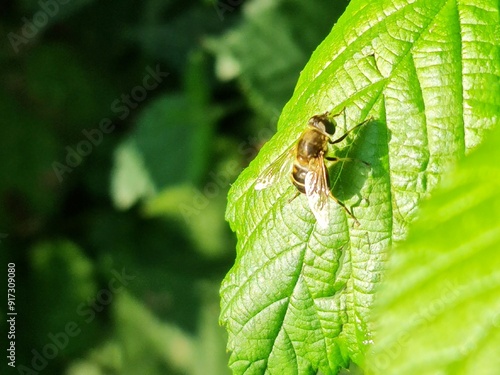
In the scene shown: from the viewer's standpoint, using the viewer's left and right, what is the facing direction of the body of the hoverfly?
facing away from the viewer and to the right of the viewer
